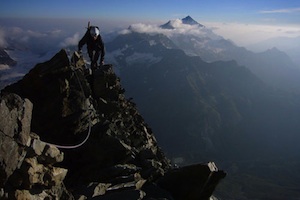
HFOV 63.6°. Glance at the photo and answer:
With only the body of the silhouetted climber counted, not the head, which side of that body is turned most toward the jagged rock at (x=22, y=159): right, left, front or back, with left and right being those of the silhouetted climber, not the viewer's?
front

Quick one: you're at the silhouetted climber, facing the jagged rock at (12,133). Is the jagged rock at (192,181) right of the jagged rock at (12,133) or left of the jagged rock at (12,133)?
left

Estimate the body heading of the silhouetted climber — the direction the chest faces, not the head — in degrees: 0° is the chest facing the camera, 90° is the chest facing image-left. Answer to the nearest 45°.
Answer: approximately 0°

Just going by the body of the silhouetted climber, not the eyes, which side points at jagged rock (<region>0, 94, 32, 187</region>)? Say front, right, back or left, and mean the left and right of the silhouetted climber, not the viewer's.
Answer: front

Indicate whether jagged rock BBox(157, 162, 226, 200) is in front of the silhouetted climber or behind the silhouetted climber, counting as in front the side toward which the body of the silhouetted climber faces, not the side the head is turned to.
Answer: in front
